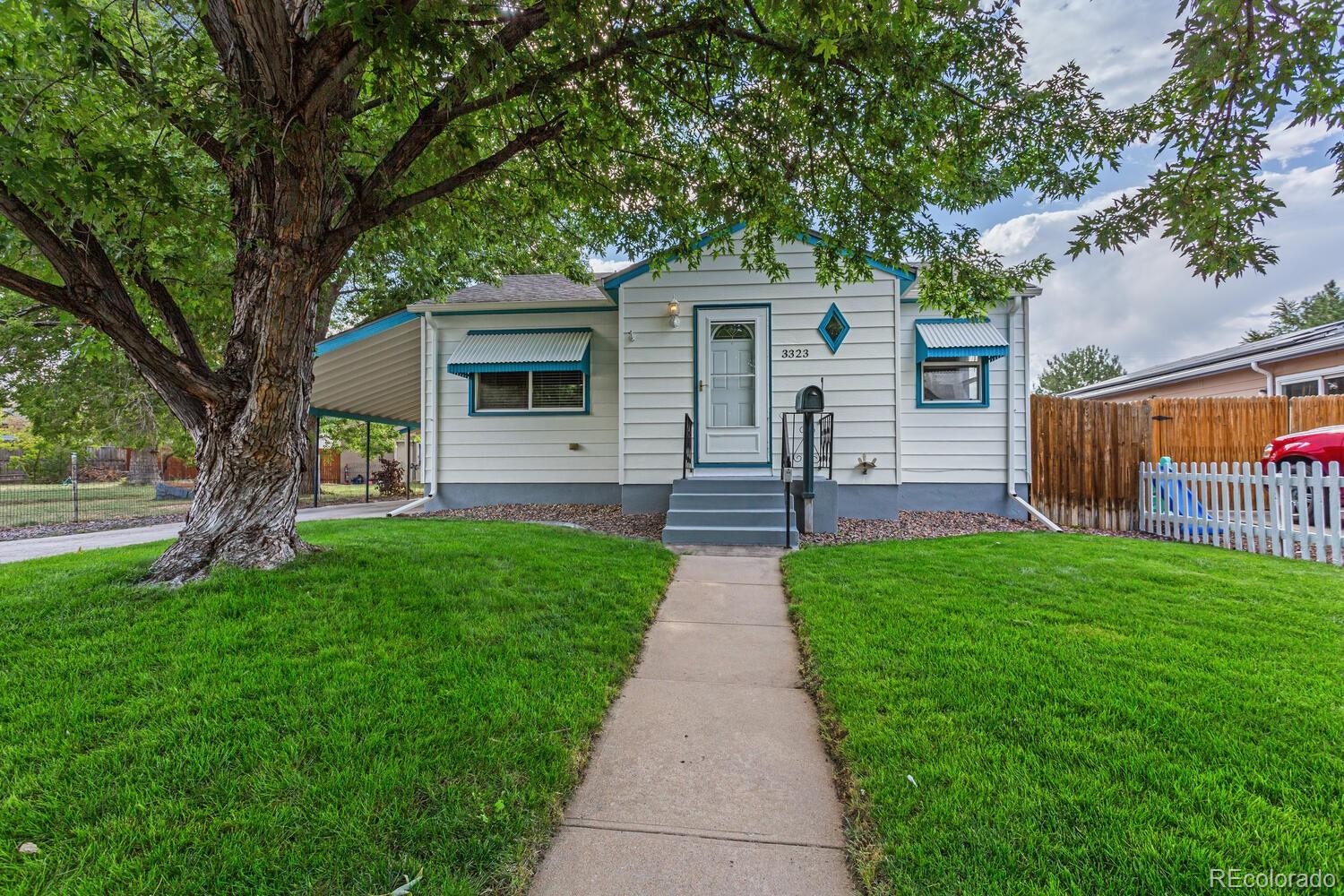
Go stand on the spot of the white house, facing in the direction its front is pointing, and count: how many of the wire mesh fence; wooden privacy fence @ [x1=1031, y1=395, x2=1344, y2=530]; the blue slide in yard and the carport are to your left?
2

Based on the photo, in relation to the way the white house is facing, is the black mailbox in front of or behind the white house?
in front

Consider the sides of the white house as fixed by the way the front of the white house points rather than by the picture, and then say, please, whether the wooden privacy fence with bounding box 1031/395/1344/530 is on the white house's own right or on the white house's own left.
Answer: on the white house's own left

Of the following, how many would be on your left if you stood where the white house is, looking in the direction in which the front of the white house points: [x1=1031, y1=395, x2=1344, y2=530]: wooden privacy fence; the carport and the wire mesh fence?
1

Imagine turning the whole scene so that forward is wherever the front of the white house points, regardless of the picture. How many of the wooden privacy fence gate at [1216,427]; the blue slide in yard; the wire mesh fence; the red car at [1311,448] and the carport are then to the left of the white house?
3

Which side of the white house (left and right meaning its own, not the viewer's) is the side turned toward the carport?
right

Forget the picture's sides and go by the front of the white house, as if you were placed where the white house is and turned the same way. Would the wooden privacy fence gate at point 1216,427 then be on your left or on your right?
on your left

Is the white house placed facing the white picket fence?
no

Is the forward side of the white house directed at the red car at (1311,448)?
no

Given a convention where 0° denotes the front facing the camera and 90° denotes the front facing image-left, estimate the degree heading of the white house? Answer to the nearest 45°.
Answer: approximately 0°

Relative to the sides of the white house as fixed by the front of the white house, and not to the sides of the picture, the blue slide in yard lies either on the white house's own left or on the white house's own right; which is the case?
on the white house's own left

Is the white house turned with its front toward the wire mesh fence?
no

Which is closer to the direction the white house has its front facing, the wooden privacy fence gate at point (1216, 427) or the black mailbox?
the black mailbox

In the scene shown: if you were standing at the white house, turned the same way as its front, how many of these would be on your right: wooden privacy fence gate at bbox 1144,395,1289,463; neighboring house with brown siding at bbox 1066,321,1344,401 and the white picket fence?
0

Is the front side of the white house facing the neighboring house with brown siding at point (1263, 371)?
no
